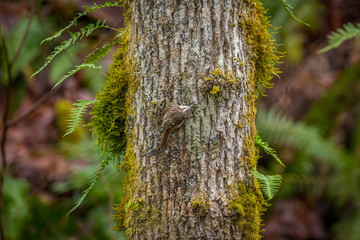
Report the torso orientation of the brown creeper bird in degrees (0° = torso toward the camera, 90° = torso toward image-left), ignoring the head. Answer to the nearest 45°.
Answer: approximately 270°

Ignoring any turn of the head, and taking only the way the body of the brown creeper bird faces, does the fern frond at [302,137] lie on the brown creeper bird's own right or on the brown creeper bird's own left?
on the brown creeper bird's own left
